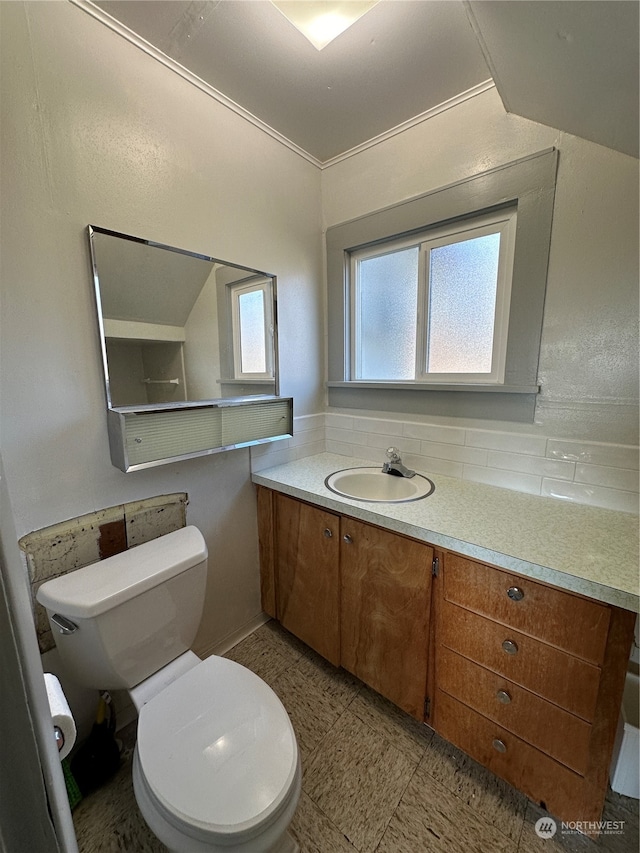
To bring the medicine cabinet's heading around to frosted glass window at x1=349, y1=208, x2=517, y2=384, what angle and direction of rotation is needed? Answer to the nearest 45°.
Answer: approximately 45° to its left

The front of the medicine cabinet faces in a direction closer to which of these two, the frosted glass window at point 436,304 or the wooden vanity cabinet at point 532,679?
the wooden vanity cabinet

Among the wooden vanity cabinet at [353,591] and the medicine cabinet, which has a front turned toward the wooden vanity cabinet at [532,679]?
the medicine cabinet

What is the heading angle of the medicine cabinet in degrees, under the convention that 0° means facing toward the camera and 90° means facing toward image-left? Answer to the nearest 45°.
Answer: approximately 315°
